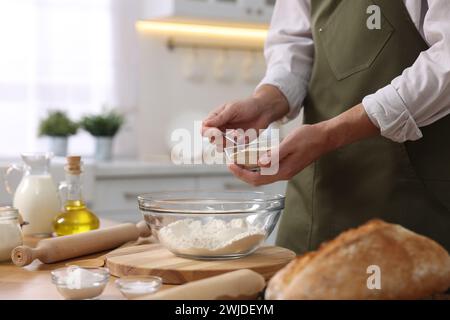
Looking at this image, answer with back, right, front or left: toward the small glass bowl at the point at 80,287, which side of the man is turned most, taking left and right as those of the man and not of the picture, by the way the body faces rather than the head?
front

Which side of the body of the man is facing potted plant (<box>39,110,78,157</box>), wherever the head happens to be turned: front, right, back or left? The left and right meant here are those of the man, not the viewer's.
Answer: right

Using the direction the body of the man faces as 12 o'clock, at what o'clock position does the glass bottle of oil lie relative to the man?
The glass bottle of oil is roughly at 1 o'clock from the man.

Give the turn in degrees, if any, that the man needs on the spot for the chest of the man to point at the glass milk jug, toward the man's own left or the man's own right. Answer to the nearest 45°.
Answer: approximately 45° to the man's own right

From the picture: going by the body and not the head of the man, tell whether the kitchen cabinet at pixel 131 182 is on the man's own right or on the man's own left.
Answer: on the man's own right

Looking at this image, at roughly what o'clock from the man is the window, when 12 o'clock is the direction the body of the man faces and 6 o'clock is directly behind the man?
The window is roughly at 3 o'clock from the man.

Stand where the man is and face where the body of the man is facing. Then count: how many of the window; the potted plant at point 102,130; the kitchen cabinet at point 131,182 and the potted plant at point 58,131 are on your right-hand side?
4

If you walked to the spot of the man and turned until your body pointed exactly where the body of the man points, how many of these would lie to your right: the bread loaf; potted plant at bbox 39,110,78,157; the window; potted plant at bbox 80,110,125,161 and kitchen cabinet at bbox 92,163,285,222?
4

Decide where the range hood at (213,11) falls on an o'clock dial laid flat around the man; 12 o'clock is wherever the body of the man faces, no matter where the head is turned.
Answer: The range hood is roughly at 4 o'clock from the man.

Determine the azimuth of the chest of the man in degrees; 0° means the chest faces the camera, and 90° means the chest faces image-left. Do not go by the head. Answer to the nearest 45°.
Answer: approximately 45°

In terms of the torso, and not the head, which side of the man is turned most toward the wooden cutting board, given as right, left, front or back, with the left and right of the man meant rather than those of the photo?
front

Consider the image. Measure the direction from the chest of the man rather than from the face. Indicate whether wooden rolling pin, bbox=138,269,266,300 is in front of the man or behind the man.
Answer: in front

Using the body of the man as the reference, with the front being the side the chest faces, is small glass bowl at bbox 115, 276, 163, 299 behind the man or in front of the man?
in front

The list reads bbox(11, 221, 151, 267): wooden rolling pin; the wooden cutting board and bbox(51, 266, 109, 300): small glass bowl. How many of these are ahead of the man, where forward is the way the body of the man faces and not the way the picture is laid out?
3

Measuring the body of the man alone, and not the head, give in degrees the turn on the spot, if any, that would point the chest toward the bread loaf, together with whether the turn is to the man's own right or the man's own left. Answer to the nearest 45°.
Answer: approximately 45° to the man's own left
